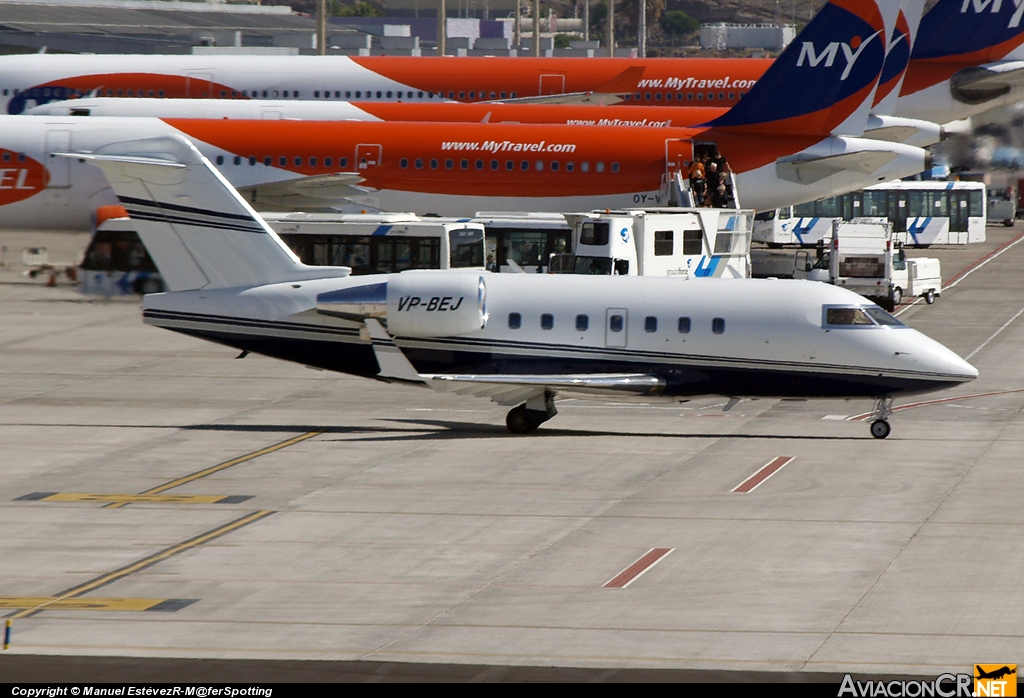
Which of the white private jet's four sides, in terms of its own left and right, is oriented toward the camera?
right

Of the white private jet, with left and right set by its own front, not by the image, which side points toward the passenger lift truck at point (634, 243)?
left

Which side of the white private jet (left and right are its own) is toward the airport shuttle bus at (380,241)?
left
